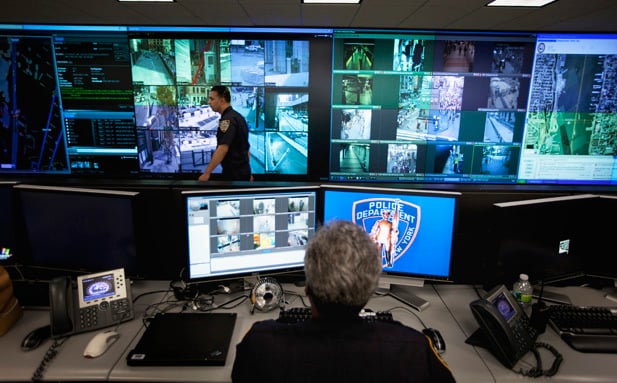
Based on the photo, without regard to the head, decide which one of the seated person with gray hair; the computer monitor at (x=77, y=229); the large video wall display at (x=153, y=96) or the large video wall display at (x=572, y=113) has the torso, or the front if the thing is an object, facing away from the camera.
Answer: the seated person with gray hair

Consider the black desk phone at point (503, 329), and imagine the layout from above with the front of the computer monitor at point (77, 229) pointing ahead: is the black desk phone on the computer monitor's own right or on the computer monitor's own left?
on the computer monitor's own left

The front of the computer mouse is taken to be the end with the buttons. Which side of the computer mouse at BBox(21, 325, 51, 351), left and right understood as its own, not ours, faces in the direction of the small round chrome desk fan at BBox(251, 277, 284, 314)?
right

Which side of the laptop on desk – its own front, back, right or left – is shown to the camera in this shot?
front

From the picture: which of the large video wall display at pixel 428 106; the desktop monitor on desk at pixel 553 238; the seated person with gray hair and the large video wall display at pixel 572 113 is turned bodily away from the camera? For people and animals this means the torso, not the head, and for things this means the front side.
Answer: the seated person with gray hair

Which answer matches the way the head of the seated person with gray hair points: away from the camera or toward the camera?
away from the camera

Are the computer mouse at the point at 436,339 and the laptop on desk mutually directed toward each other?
no

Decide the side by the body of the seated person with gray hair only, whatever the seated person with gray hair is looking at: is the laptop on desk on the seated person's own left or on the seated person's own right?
on the seated person's own left

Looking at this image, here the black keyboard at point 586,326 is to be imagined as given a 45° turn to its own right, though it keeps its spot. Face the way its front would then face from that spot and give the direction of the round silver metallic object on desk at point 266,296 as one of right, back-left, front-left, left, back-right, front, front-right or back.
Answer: front

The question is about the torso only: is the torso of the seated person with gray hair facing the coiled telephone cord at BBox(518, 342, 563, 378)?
no

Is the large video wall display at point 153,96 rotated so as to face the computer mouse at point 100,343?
yes

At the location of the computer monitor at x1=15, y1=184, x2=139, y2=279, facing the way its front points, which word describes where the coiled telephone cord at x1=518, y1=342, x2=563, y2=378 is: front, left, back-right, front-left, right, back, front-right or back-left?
left

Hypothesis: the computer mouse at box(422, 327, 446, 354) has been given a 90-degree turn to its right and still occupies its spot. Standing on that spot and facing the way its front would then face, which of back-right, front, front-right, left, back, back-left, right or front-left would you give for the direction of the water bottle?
front

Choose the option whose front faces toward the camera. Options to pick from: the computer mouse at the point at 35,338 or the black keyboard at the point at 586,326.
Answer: the black keyboard

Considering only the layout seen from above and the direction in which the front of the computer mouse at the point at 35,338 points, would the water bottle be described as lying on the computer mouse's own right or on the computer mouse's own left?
on the computer mouse's own right

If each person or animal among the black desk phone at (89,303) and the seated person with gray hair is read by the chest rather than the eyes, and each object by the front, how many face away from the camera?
1

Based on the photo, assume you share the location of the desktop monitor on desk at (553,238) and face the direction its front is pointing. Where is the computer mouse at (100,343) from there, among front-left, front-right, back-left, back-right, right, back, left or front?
right

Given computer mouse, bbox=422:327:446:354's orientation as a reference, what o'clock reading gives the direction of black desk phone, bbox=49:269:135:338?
The black desk phone is roughly at 10 o'clock from the computer mouse.

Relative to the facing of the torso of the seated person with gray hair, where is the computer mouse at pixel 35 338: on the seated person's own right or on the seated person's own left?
on the seated person's own left

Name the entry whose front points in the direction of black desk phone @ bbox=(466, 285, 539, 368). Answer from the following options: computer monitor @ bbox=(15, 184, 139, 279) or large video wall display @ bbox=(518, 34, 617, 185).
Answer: the large video wall display

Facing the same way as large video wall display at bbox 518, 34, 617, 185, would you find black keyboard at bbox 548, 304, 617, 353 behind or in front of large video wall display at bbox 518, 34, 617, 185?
in front
